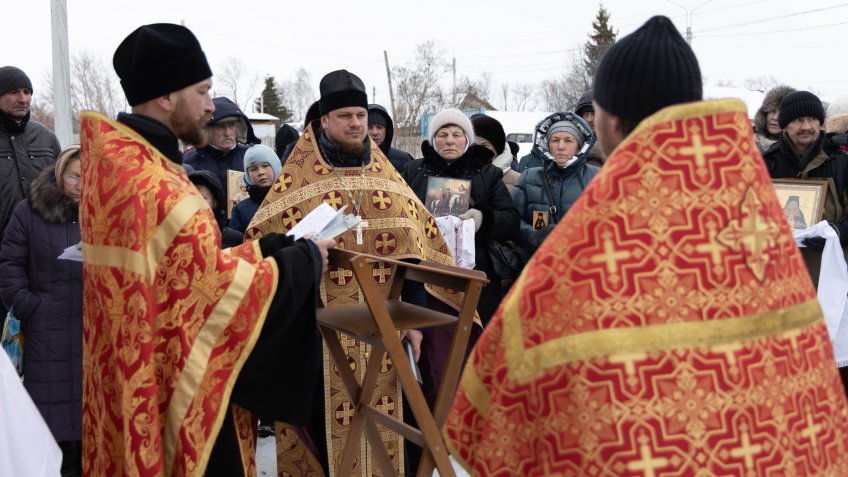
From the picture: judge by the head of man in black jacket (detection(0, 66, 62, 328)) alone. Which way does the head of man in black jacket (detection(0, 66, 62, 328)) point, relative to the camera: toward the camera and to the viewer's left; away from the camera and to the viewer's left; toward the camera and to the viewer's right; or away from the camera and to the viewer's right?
toward the camera and to the viewer's right

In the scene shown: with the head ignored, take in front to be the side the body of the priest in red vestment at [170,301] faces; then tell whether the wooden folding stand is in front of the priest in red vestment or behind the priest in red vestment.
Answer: in front

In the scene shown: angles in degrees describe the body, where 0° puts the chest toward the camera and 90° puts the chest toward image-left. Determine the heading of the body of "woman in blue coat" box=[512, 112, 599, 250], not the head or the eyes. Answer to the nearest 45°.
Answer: approximately 0°

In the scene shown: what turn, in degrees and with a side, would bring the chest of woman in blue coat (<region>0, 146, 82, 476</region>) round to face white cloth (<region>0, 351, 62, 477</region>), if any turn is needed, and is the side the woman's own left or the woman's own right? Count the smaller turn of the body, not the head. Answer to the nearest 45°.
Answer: approximately 45° to the woman's own right

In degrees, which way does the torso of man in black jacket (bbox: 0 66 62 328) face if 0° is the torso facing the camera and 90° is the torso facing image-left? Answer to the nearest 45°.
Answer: approximately 315°

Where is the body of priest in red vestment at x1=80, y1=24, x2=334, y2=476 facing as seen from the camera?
to the viewer's right

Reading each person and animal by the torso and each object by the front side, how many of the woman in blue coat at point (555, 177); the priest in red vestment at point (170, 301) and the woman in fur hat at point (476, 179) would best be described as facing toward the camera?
2

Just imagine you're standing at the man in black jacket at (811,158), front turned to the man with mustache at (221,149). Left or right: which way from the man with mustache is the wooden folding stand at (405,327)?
left
